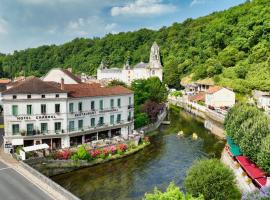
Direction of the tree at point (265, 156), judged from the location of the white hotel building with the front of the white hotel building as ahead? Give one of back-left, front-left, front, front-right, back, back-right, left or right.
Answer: front-left

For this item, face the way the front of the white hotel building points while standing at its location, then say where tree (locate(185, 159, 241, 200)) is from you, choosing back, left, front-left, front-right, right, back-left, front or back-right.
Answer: front-left

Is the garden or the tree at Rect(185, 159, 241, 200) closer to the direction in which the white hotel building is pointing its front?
the tree

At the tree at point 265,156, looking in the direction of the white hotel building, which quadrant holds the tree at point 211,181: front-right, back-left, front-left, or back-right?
front-left

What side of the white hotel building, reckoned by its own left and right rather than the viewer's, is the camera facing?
front
